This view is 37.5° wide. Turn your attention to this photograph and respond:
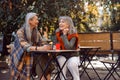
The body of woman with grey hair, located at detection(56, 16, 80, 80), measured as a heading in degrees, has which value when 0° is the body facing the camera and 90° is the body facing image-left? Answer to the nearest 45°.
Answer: approximately 45°

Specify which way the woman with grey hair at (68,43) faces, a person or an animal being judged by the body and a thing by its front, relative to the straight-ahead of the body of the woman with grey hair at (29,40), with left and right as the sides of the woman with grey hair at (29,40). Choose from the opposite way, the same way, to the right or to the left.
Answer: to the right

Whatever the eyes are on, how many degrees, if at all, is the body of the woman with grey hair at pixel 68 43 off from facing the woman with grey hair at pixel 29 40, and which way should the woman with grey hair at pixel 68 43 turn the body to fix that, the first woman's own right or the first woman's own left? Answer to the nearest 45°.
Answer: approximately 45° to the first woman's own right

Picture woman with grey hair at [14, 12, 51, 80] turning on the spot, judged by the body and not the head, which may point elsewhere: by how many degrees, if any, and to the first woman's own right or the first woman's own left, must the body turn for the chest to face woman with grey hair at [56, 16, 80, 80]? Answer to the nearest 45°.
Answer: approximately 45° to the first woman's own left
